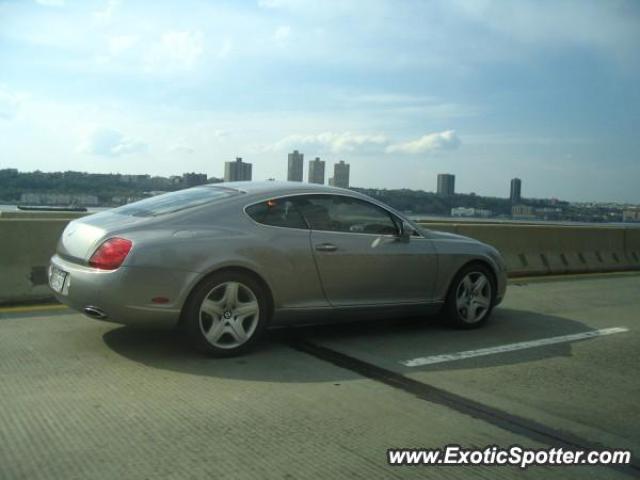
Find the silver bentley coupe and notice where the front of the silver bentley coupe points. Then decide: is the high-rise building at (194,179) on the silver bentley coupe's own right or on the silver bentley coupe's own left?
on the silver bentley coupe's own left

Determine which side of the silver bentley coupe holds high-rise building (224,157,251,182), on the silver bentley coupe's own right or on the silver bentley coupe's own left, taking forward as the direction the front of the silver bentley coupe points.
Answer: on the silver bentley coupe's own left

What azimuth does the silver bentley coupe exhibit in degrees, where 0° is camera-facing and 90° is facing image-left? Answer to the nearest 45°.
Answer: approximately 225°

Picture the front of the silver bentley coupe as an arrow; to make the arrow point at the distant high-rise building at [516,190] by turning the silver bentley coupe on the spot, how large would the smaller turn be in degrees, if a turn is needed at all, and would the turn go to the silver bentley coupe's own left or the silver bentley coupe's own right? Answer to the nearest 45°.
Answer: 0° — it already faces it
